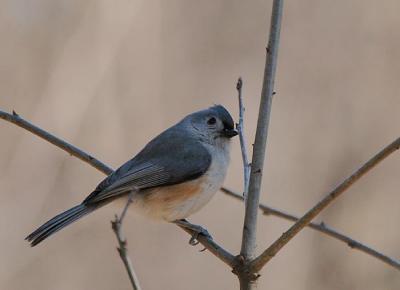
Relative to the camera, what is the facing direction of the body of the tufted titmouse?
to the viewer's right

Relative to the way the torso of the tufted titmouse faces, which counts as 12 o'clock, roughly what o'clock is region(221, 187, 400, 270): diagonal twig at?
The diagonal twig is roughly at 12 o'clock from the tufted titmouse.

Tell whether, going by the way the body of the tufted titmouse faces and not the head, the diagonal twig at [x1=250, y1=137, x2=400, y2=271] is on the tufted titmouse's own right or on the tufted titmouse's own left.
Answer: on the tufted titmouse's own left
